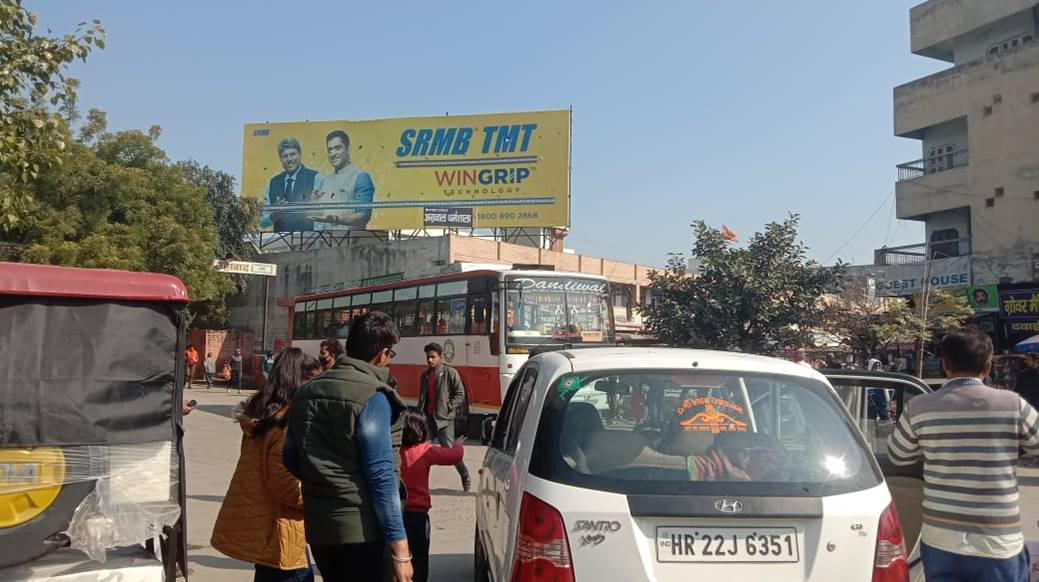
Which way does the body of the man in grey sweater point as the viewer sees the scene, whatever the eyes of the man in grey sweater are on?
away from the camera

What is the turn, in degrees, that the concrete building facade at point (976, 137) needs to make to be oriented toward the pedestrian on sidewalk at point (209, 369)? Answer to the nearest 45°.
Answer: approximately 45° to its right

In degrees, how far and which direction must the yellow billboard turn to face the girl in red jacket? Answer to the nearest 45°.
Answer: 0° — it already faces them

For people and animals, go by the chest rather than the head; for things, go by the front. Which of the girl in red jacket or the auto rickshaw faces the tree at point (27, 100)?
the auto rickshaw

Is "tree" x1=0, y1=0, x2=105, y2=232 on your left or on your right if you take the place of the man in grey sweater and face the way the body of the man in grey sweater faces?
on your left

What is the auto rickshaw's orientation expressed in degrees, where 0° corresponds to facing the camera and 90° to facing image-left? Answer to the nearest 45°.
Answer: approximately 180°

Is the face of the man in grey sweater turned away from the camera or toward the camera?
away from the camera

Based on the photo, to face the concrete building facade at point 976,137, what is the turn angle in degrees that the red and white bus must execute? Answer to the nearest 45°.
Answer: approximately 90° to its left

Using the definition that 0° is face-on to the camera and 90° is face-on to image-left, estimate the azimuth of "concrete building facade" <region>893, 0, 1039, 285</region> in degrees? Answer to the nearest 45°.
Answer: approximately 45°

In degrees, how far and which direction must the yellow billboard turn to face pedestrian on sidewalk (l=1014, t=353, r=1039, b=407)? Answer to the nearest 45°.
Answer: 0° — it already faces them
